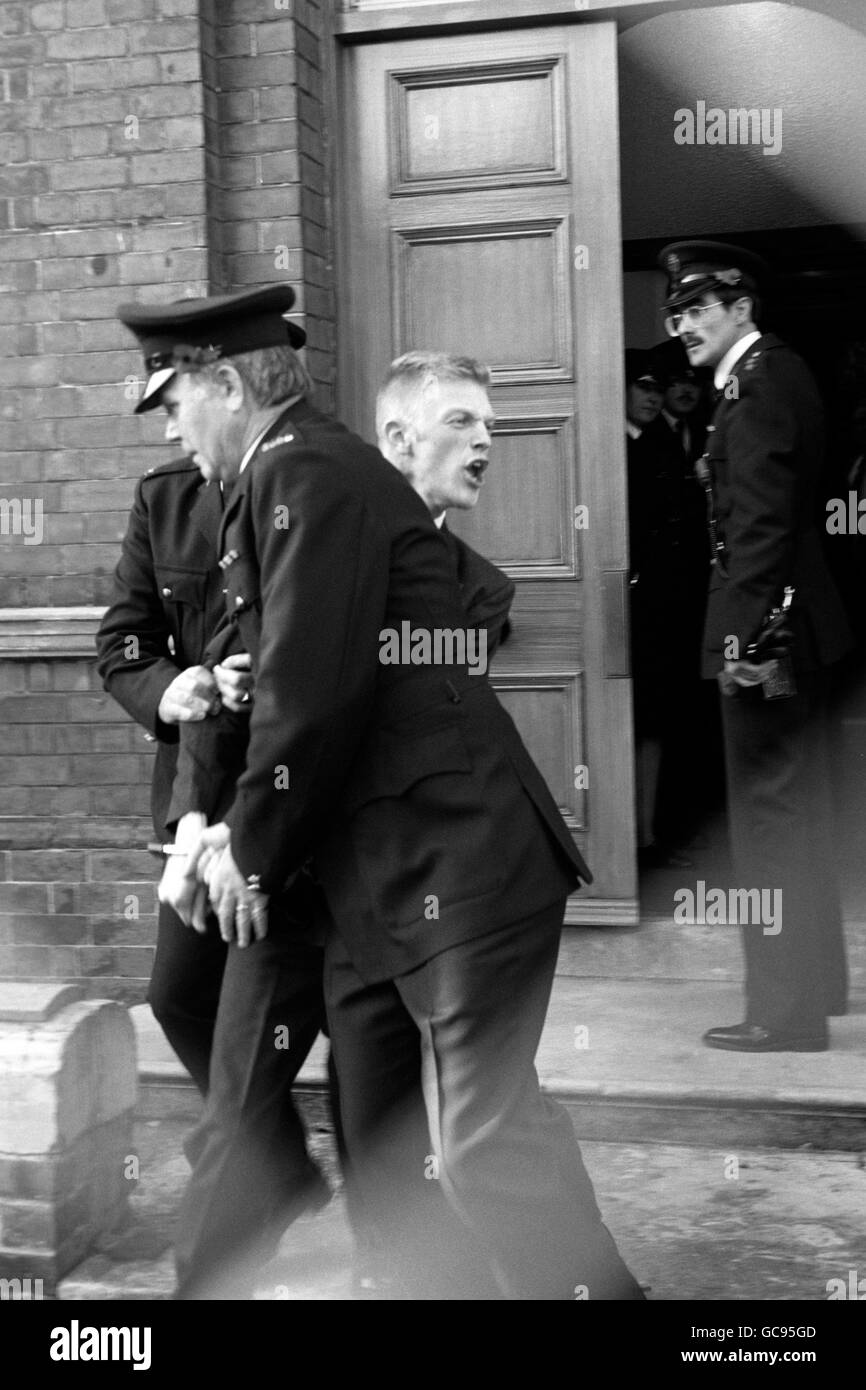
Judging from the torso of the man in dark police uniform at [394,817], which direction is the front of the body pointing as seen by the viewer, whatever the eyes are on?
to the viewer's left

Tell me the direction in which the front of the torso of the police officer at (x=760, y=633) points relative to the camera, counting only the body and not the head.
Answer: to the viewer's left

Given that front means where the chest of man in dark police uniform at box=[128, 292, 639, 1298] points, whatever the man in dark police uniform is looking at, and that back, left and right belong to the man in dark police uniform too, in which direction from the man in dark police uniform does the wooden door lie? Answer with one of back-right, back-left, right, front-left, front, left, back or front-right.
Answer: right
